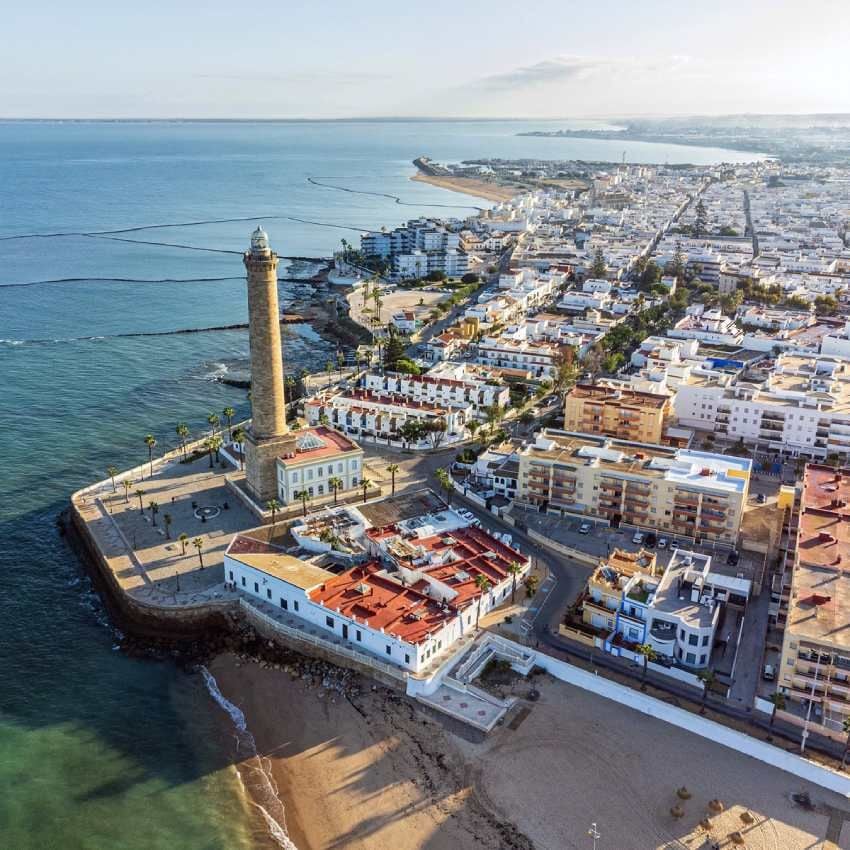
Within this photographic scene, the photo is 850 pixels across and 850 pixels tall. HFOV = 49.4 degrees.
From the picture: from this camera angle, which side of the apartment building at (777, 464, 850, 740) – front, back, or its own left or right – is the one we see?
front

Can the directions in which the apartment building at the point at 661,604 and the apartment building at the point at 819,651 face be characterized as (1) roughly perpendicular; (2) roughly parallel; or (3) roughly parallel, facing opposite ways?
roughly parallel

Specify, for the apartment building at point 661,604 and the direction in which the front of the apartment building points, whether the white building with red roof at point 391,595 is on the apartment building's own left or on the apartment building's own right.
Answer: on the apartment building's own right

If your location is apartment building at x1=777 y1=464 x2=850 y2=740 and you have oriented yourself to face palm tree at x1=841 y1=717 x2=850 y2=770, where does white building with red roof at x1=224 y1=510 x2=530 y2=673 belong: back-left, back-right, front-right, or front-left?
back-right

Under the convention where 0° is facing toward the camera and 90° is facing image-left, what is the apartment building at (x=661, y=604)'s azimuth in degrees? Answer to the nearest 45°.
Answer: approximately 0°

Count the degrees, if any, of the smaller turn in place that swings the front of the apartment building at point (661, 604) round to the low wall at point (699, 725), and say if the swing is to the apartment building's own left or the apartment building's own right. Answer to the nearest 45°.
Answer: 0° — it already faces it
